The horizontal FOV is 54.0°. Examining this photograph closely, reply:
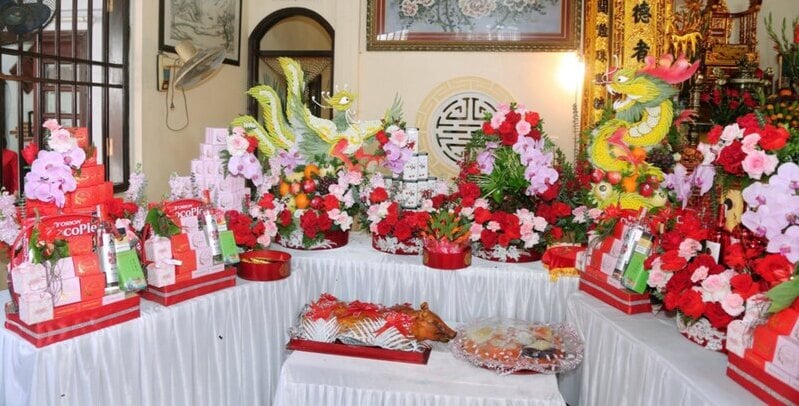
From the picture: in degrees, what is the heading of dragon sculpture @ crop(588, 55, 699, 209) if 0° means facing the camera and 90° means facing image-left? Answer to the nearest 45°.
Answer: approximately 90°

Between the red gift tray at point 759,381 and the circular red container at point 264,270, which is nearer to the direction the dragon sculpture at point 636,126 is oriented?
the circular red container

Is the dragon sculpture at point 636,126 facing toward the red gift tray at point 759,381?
no

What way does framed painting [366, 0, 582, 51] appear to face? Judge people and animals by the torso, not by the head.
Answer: toward the camera

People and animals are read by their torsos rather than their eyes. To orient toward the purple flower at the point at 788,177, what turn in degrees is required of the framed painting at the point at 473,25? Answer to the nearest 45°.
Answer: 0° — it already faces it

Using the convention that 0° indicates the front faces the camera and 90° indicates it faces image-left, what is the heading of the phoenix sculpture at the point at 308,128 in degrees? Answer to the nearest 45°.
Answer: approximately 270°

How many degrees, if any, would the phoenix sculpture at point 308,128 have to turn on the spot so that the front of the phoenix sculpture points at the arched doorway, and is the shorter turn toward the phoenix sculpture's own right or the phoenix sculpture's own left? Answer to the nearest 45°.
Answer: approximately 90° to the phoenix sculpture's own left

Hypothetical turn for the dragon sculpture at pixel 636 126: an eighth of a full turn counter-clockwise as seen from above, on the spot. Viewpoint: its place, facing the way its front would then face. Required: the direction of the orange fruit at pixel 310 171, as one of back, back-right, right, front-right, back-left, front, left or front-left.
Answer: front-right

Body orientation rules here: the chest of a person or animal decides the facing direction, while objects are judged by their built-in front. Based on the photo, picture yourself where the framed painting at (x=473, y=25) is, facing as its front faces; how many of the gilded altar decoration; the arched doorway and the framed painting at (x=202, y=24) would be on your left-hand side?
1

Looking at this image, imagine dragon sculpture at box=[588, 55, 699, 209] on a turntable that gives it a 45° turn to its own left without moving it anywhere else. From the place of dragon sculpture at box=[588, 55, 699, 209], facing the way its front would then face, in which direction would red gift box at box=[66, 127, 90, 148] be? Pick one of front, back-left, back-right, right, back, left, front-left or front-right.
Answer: front

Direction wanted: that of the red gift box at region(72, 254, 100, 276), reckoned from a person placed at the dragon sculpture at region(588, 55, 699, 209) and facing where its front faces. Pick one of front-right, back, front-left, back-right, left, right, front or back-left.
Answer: front-left

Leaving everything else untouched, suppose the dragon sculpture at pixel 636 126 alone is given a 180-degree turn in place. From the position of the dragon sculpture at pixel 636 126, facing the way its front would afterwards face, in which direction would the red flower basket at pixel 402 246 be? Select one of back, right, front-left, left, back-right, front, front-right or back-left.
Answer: back

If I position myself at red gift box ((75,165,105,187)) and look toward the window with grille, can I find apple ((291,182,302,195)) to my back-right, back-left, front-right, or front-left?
front-right

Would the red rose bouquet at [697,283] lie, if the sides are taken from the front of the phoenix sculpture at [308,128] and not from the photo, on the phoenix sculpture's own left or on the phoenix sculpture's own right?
on the phoenix sculpture's own right

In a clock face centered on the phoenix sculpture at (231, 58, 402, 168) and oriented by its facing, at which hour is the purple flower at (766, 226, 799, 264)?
The purple flower is roughly at 2 o'clock from the phoenix sculpture.

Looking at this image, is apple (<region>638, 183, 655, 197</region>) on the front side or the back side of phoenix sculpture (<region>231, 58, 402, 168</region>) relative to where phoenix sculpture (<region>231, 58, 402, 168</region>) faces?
on the front side

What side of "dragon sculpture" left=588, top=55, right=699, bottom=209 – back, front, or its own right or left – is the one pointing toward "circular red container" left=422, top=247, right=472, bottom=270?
front
